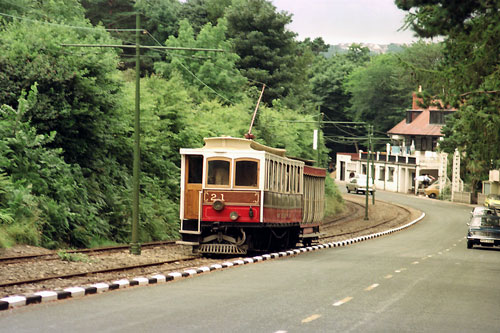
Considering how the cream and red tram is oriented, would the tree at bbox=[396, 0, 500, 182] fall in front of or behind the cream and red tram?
behind

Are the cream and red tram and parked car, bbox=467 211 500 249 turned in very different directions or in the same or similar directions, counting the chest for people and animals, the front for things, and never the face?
same or similar directions

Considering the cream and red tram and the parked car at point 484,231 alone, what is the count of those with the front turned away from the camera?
0

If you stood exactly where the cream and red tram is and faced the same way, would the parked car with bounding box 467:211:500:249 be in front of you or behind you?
behind

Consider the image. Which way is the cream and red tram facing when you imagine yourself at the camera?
facing the viewer and to the left of the viewer

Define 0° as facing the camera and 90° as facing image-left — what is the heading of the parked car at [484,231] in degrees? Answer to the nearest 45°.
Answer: approximately 0°

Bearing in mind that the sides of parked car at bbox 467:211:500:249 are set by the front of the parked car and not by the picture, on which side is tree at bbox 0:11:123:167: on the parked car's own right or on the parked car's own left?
on the parked car's own right

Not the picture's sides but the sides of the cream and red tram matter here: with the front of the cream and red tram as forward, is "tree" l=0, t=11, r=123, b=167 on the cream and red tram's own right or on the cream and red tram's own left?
on the cream and red tram's own right
